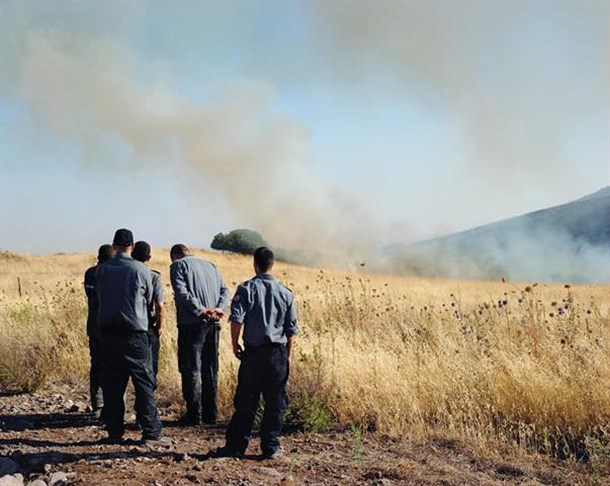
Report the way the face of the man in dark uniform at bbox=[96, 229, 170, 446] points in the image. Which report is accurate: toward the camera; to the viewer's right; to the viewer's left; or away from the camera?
away from the camera

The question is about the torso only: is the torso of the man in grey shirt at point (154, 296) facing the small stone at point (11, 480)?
no

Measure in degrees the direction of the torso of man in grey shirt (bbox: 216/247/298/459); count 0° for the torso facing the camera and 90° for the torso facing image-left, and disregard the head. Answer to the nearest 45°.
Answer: approximately 180°

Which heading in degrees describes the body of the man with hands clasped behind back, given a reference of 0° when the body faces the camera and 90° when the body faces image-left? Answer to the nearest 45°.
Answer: approximately 135°

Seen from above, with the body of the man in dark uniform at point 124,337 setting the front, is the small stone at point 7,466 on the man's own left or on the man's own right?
on the man's own left

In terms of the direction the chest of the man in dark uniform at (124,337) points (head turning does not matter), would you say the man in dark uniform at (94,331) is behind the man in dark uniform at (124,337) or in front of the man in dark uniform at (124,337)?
in front

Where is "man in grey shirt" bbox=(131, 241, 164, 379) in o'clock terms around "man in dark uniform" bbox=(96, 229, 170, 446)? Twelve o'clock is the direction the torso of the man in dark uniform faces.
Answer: The man in grey shirt is roughly at 1 o'clock from the man in dark uniform.

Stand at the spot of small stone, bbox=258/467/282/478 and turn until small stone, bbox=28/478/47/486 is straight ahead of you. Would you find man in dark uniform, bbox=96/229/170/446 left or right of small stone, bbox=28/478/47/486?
right

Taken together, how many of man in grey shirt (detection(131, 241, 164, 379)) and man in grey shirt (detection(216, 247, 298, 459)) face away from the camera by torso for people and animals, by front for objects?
2

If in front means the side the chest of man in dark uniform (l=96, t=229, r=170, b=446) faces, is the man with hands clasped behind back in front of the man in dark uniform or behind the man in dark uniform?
in front

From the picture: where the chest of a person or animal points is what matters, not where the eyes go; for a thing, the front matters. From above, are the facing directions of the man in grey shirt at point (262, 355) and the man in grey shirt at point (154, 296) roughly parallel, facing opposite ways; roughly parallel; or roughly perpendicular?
roughly parallel

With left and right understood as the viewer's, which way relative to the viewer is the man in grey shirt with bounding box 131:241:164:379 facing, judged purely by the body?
facing away from the viewer

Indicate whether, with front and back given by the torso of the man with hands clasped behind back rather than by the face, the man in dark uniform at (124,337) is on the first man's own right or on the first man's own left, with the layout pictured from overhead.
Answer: on the first man's own left

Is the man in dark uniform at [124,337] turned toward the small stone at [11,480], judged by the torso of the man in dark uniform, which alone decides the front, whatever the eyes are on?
no

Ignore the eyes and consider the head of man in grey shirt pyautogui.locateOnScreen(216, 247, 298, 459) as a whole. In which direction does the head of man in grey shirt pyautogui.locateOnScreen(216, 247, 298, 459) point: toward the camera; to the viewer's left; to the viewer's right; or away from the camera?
away from the camera

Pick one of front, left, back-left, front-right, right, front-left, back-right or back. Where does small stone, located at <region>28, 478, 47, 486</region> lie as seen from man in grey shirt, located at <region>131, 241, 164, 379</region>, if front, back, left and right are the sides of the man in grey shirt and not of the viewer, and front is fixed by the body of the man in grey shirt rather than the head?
back-left

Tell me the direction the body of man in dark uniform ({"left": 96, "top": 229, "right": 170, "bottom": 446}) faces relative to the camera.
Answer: away from the camera

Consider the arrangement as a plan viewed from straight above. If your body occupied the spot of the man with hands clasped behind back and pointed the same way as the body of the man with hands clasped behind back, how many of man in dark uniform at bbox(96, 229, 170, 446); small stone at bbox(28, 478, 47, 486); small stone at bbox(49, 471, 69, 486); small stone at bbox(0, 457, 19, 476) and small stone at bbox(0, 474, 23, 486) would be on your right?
0

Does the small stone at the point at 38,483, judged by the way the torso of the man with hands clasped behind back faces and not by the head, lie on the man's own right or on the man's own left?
on the man's own left

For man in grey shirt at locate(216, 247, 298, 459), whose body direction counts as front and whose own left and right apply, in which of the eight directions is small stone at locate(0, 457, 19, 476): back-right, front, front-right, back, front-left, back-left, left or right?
left

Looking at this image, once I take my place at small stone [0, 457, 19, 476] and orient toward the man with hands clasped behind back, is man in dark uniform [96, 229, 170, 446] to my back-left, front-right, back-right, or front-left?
front-right
